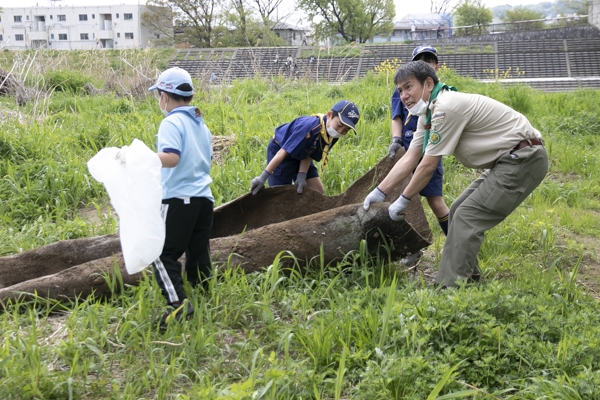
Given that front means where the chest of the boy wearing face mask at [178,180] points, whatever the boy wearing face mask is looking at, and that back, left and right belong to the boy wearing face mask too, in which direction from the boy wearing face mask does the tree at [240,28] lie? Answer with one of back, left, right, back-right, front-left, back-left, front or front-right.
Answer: front-right

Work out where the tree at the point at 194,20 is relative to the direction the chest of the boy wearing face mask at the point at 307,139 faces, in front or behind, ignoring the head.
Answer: behind

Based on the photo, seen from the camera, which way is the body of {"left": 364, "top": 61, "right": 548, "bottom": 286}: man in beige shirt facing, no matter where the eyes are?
to the viewer's left

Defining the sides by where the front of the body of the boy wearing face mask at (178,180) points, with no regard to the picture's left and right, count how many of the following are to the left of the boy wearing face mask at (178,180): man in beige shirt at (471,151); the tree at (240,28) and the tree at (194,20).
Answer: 0

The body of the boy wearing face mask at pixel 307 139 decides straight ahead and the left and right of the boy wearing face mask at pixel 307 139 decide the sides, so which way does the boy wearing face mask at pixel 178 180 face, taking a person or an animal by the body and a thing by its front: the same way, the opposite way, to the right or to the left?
the opposite way

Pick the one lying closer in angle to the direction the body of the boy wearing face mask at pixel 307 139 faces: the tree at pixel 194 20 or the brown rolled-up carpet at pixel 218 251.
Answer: the brown rolled-up carpet

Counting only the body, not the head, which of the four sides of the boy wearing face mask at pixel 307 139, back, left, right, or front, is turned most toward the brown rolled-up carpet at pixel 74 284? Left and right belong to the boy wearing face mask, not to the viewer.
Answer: right

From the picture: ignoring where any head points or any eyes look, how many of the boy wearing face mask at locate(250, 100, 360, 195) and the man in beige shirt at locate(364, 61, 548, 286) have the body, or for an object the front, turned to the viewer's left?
1

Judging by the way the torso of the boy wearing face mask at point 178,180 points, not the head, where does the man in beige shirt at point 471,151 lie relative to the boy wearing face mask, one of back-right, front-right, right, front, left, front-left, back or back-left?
back-right

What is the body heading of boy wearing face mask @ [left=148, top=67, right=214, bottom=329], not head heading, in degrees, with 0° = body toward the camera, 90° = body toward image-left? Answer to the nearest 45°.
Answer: approximately 135°
